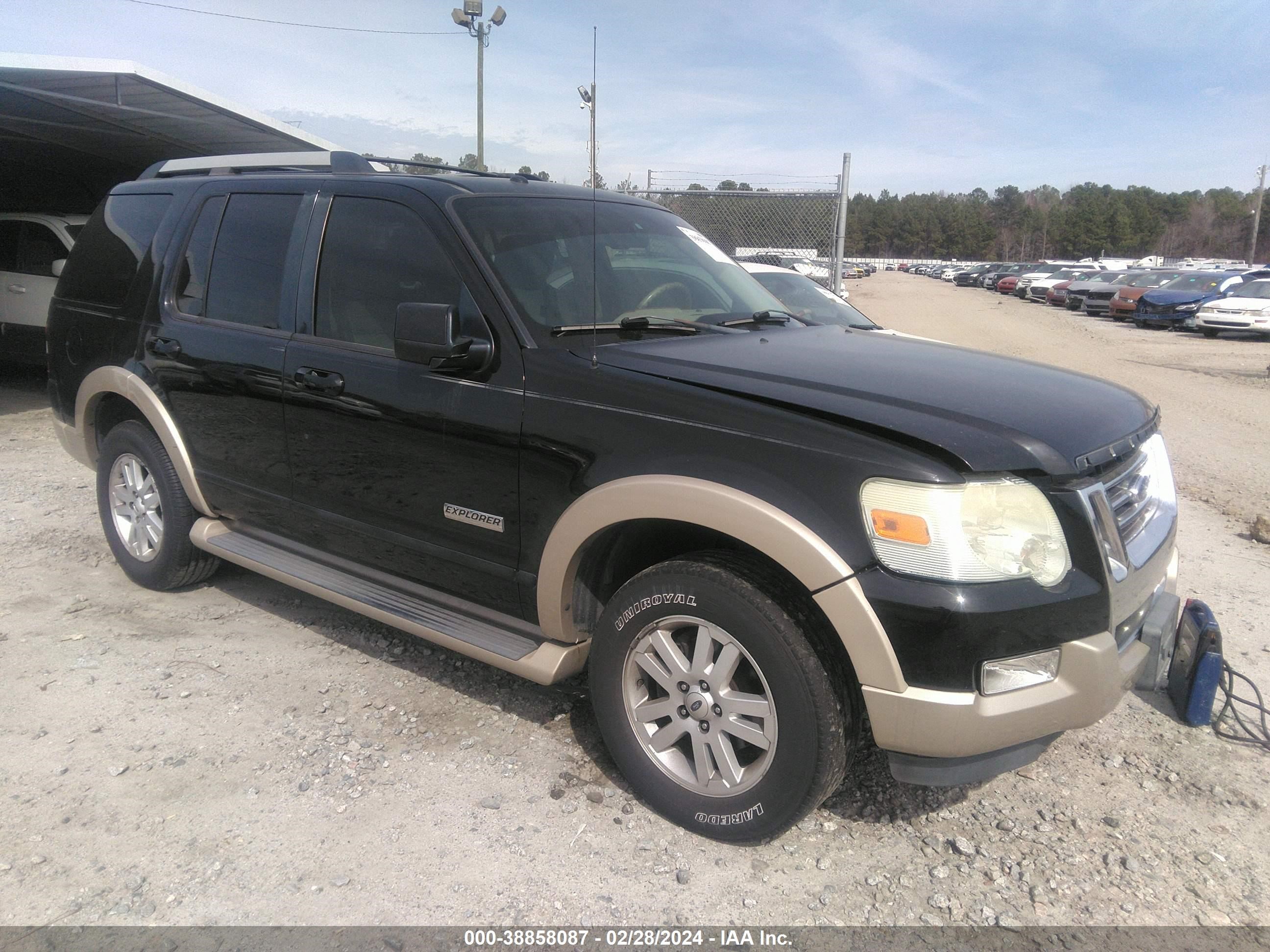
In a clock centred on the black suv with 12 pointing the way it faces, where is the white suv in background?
The white suv in background is roughly at 6 o'clock from the black suv.

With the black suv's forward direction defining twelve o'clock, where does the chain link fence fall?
The chain link fence is roughly at 8 o'clock from the black suv.

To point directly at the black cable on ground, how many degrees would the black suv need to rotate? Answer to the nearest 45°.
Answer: approximately 45° to its left

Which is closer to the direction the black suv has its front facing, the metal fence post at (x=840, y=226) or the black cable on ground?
the black cable on ground

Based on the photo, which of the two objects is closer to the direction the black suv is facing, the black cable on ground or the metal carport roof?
the black cable on ground

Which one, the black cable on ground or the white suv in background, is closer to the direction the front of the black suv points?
the black cable on ground

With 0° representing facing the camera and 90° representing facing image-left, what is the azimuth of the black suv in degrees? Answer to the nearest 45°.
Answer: approximately 315°

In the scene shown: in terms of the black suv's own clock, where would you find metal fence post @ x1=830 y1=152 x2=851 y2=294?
The metal fence post is roughly at 8 o'clock from the black suv.

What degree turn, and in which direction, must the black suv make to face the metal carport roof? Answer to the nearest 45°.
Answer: approximately 180°
